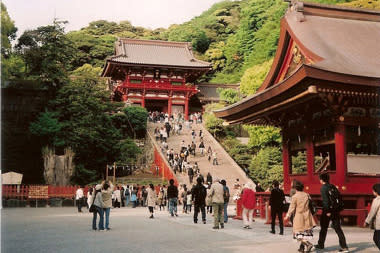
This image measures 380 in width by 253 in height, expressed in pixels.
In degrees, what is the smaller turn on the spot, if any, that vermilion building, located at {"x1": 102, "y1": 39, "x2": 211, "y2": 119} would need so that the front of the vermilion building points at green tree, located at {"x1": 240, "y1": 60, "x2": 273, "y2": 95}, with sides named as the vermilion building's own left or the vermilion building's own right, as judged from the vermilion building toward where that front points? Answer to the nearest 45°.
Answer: approximately 45° to the vermilion building's own left

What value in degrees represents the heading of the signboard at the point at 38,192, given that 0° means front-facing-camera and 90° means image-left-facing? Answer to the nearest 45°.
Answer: approximately 0°

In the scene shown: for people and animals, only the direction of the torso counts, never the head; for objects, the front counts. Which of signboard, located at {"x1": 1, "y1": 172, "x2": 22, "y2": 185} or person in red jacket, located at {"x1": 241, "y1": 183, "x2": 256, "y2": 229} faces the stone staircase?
the person in red jacket

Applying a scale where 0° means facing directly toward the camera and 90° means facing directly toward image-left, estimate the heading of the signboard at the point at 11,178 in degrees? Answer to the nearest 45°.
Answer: approximately 0°

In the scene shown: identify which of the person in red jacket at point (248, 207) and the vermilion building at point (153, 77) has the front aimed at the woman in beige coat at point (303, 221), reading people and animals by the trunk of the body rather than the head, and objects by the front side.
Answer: the vermilion building

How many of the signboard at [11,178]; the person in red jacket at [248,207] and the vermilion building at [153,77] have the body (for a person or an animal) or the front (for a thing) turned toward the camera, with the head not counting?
2

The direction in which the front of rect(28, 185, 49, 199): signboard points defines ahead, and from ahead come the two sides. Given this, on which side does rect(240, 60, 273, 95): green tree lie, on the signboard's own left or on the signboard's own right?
on the signboard's own left

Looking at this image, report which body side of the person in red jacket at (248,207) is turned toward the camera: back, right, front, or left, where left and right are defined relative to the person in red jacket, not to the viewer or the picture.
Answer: back

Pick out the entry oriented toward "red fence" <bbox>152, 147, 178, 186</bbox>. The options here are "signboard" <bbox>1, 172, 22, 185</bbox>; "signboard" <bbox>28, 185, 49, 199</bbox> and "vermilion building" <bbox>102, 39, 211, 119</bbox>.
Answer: the vermilion building
